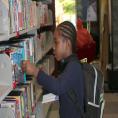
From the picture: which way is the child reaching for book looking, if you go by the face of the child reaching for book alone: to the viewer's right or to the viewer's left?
to the viewer's left

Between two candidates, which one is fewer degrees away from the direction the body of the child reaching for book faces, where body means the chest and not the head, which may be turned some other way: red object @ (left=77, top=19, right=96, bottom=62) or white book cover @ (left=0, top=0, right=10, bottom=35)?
the white book cover

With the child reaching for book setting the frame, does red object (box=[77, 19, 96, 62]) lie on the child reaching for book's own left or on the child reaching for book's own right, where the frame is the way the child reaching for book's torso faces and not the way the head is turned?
on the child reaching for book's own right

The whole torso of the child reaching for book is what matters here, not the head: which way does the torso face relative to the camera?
to the viewer's left
